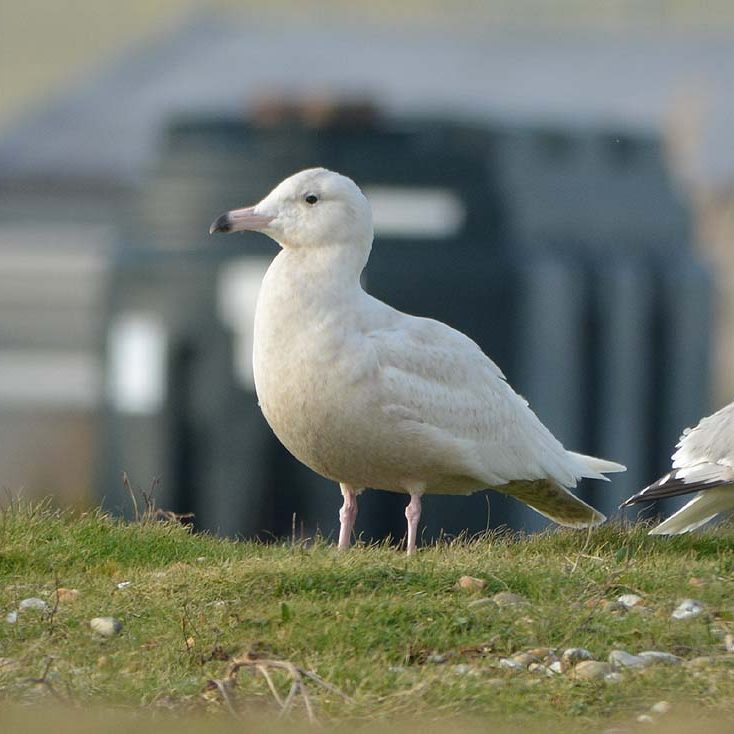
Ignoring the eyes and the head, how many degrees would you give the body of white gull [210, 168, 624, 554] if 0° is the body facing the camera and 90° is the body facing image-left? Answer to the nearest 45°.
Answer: approximately 90°

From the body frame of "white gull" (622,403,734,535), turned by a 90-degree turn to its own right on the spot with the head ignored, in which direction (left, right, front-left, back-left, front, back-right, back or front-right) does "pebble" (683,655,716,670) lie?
front

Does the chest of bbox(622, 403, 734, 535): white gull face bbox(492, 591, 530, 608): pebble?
no

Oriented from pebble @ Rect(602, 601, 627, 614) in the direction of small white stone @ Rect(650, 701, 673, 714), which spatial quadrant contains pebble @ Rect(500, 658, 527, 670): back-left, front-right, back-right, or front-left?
front-right

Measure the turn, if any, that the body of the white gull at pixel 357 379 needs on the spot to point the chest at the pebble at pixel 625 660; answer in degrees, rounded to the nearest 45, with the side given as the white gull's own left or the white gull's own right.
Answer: approximately 135° to the white gull's own left

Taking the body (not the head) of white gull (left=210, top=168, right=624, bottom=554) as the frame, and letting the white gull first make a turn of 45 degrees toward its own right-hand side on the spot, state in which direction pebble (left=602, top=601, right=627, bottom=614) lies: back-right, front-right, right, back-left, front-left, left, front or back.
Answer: back

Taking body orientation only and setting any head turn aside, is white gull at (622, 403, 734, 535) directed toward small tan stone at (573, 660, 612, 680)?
no

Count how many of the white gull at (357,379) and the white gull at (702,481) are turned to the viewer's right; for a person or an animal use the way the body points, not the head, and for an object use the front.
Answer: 1

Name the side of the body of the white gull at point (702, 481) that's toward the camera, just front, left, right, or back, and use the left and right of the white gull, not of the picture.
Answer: right

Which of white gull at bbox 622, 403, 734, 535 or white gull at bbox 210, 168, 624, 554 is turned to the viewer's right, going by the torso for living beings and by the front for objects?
white gull at bbox 622, 403, 734, 535

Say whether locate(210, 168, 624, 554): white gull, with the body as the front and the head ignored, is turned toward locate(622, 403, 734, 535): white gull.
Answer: no

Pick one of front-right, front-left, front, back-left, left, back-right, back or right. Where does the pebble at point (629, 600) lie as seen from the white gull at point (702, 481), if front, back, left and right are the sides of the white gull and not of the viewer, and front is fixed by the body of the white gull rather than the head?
right

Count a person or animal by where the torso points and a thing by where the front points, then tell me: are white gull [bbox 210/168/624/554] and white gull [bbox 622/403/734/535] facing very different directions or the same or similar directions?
very different directions

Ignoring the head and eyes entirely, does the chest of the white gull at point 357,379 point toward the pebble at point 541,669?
no
